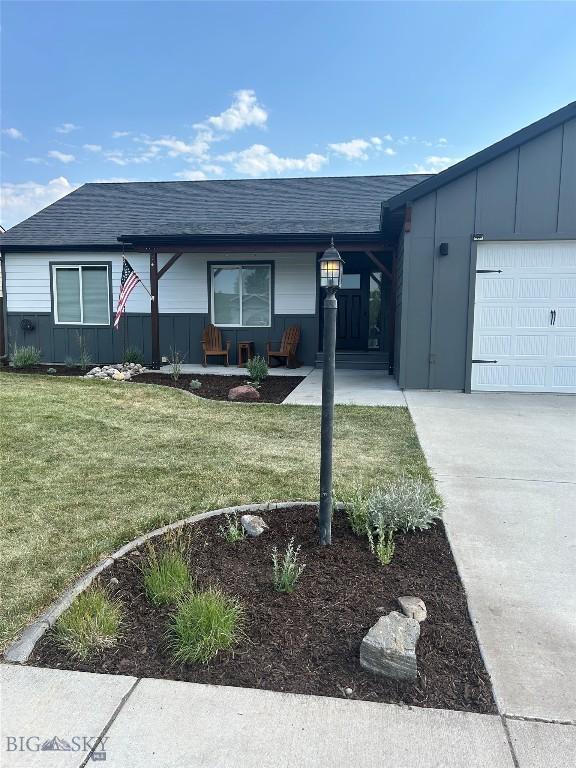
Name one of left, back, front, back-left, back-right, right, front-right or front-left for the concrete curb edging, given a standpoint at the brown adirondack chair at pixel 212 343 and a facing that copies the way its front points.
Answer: front-right

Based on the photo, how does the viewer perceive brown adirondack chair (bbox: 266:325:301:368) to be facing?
facing the viewer and to the left of the viewer

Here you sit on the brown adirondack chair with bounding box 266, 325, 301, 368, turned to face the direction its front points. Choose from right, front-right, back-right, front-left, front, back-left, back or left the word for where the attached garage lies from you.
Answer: left

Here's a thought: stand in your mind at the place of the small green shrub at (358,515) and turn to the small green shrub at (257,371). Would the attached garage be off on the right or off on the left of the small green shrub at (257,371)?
right

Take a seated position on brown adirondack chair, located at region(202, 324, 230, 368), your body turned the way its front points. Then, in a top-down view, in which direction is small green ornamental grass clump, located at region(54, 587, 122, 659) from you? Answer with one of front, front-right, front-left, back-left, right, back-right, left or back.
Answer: front-right

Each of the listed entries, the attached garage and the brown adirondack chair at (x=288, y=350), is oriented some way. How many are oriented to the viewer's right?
0

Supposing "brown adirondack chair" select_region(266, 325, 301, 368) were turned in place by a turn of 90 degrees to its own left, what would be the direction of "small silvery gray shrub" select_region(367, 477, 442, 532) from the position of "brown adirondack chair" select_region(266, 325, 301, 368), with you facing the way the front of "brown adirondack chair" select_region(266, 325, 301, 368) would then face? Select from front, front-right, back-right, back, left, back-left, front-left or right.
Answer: front-right

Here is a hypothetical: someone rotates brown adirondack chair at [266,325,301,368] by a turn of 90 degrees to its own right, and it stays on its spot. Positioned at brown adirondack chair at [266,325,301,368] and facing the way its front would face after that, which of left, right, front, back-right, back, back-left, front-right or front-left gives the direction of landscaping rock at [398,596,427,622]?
back-left

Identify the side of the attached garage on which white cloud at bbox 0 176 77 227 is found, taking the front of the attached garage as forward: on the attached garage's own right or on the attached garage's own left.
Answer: on the attached garage's own right

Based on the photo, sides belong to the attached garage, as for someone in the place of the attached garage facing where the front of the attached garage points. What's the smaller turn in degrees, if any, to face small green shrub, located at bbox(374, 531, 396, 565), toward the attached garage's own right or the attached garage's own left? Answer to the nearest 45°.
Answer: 0° — it already faces it

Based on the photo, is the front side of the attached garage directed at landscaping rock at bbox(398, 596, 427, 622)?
yes

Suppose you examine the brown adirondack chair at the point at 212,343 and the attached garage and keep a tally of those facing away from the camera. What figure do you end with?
0

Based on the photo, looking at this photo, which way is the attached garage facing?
toward the camera

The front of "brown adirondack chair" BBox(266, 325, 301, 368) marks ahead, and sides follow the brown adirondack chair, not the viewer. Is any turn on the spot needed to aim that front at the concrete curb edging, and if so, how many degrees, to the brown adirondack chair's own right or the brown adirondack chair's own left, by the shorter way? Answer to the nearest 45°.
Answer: approximately 45° to the brown adirondack chair's own left

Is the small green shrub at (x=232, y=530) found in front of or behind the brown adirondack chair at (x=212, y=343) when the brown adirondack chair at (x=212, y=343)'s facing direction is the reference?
in front

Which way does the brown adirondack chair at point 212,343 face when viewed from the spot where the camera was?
facing the viewer and to the right of the viewer
